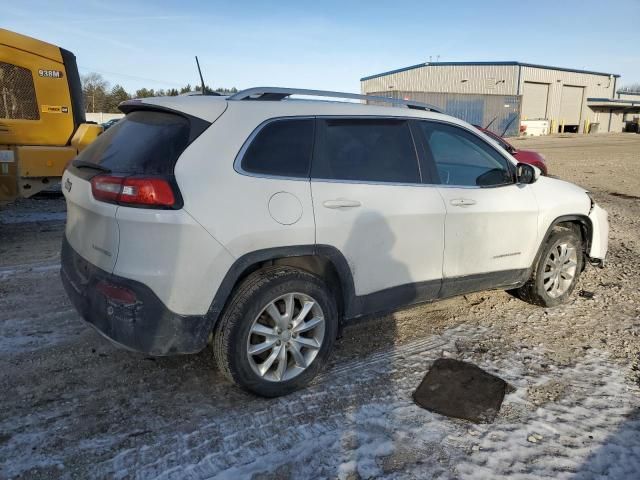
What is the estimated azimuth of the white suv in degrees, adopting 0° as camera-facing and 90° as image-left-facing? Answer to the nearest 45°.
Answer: approximately 225°

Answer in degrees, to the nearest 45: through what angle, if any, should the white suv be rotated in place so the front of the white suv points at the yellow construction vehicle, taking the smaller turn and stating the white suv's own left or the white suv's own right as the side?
approximately 90° to the white suv's own left
